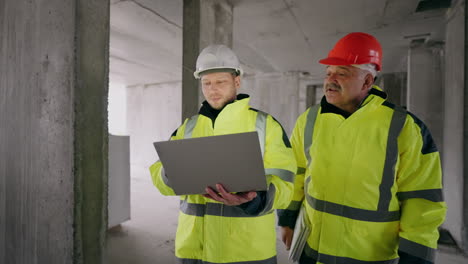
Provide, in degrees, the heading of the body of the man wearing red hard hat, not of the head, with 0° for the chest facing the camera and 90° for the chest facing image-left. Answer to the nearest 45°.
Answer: approximately 45°

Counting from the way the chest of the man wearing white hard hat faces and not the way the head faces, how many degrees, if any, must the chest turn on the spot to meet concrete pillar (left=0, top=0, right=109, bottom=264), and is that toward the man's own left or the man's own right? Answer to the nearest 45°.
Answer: approximately 45° to the man's own right

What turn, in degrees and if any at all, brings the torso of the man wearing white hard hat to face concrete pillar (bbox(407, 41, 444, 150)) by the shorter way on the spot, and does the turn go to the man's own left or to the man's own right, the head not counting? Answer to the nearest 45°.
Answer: approximately 180°

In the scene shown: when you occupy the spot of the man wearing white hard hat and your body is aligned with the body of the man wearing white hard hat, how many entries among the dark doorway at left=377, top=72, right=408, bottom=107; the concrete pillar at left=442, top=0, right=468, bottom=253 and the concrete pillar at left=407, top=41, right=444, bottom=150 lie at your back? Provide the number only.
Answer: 3

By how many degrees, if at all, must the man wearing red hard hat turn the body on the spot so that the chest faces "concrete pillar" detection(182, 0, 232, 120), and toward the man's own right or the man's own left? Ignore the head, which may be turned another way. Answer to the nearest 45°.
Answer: approximately 90° to the man's own right

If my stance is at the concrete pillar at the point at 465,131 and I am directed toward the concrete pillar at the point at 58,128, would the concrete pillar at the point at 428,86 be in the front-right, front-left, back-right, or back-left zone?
back-right

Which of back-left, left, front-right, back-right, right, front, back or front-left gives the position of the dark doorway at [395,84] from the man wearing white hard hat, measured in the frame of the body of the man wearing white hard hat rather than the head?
back

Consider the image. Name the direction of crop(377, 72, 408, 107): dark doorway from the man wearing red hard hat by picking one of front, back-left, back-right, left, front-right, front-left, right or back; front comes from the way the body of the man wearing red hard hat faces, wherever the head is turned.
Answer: back-right

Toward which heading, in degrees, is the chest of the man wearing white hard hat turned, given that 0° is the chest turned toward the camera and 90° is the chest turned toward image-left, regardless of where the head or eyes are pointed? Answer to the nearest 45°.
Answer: approximately 45°

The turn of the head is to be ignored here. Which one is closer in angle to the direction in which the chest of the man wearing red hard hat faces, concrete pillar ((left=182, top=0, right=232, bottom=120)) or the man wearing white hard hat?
the man wearing white hard hat
